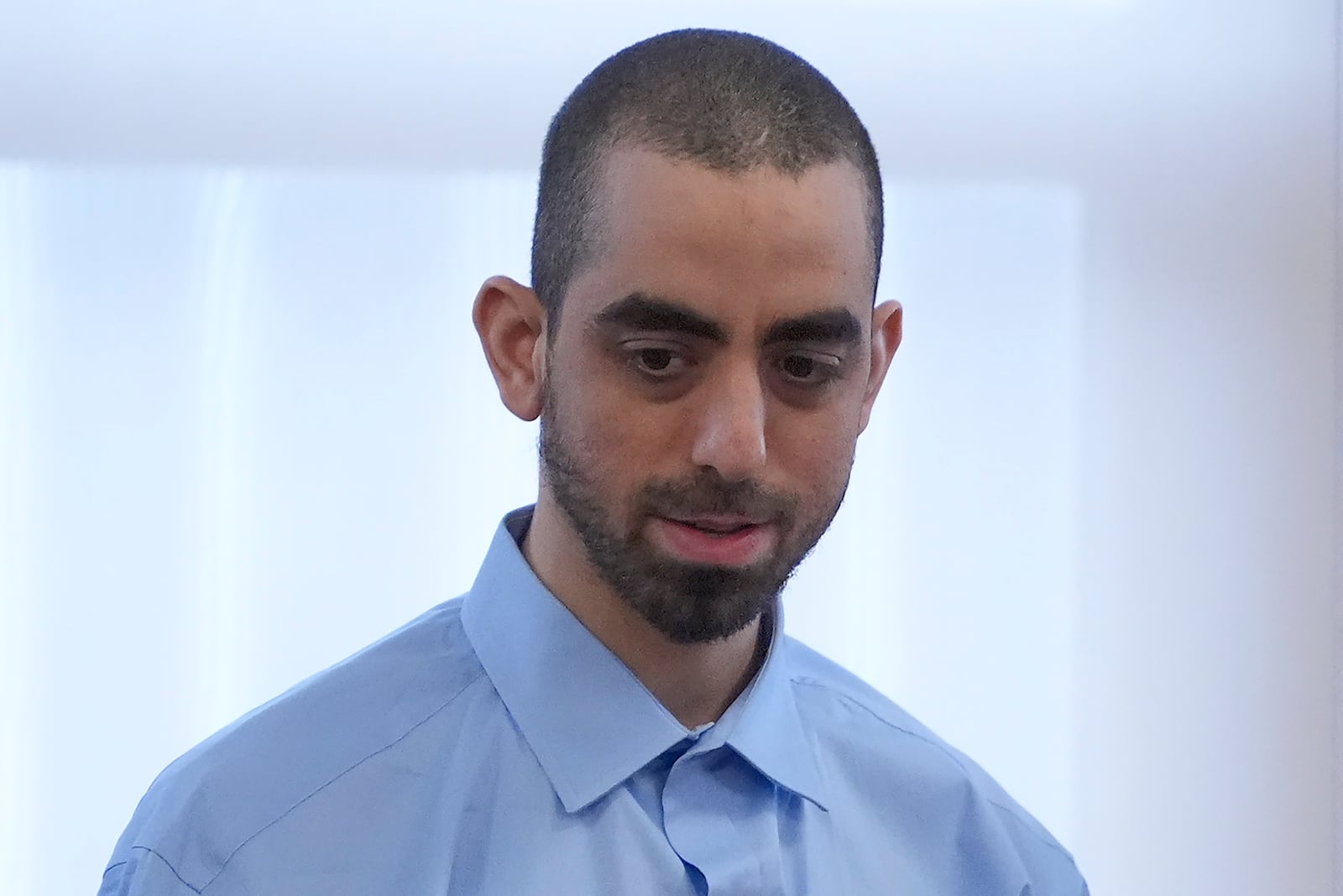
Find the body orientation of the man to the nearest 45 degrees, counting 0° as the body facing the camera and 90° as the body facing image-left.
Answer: approximately 315°
